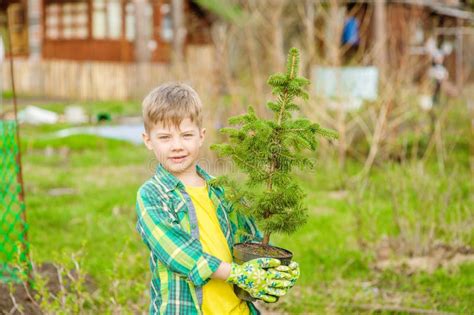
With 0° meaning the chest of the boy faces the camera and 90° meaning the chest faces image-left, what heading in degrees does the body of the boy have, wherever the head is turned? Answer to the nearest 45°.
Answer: approximately 315°

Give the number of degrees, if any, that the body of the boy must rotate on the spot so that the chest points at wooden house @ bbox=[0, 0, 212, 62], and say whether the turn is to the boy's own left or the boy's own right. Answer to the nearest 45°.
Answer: approximately 135° to the boy's own left
